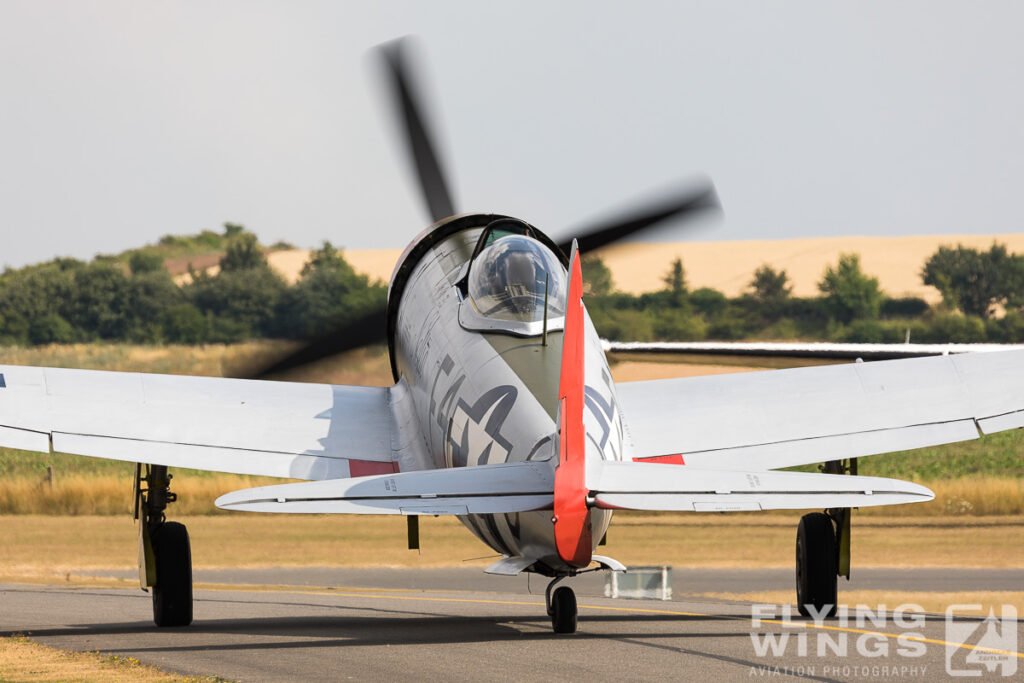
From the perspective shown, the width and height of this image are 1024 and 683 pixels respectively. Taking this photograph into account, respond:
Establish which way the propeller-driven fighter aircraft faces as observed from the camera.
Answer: facing away from the viewer

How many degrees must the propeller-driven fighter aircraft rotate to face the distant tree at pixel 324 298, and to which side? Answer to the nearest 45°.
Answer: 0° — it already faces it
